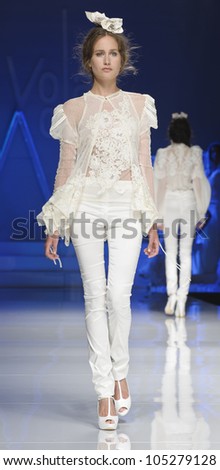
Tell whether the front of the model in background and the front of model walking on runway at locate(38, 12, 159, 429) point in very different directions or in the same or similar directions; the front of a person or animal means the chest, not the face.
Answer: very different directions

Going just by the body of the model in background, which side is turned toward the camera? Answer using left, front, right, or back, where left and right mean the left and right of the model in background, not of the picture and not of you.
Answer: back

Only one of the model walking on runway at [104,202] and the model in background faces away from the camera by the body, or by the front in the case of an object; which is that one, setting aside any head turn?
the model in background

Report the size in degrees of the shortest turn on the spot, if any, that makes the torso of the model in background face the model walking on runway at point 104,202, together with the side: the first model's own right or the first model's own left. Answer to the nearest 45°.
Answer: approximately 180°

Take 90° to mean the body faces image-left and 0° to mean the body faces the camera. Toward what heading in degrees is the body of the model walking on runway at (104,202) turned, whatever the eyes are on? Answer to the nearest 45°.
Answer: approximately 0°

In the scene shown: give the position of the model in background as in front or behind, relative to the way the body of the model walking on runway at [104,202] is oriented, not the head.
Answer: behind

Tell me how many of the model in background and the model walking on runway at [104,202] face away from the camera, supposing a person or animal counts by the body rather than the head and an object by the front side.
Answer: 1
